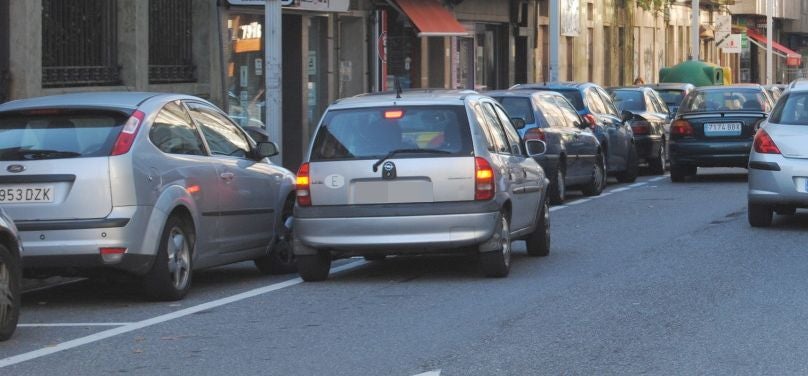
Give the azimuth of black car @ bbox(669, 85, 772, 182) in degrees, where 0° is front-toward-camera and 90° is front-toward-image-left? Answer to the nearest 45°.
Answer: approximately 180°

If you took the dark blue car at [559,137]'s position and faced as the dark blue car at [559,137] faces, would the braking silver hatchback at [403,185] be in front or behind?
behind

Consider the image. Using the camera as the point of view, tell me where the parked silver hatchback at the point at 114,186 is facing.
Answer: facing away from the viewer and to the right of the viewer

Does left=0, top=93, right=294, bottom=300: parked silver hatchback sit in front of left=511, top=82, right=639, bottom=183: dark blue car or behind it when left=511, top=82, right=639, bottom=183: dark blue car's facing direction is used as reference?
behind

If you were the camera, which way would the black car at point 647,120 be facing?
facing away from the viewer and to the right of the viewer

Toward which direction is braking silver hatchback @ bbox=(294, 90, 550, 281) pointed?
away from the camera

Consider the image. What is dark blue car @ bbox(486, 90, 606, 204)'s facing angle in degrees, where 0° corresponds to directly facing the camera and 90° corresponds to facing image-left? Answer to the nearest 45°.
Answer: approximately 225°

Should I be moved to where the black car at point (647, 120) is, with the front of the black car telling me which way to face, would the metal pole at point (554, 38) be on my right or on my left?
on my left

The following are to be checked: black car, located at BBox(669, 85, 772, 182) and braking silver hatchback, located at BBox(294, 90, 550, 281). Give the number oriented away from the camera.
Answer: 2
